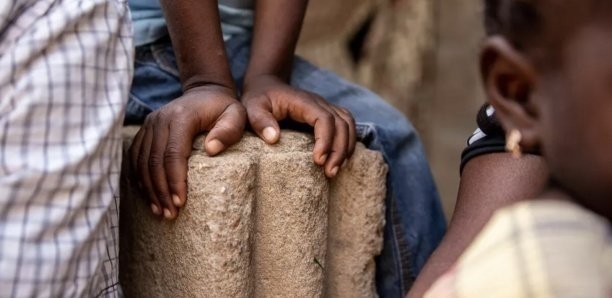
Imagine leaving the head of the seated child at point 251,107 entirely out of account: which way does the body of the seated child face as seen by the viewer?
toward the camera
